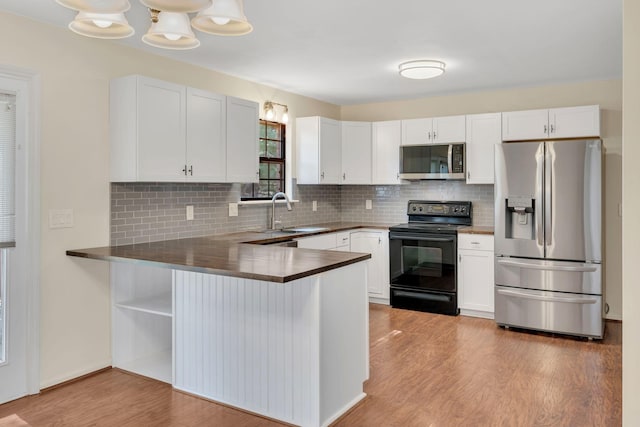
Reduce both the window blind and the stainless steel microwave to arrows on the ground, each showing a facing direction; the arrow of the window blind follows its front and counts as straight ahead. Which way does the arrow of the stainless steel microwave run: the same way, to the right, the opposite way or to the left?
to the right

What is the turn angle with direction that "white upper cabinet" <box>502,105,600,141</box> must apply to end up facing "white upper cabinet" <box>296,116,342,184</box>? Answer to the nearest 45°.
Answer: approximately 90° to its right

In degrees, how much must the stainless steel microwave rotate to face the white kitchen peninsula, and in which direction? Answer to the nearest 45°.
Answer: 0° — it already faces it

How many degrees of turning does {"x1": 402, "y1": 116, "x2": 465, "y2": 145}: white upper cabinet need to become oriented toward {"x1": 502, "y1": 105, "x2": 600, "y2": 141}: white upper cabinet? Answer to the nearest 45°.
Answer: approximately 90° to its left

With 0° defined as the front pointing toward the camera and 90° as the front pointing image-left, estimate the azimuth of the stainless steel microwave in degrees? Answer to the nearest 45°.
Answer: approximately 0°
